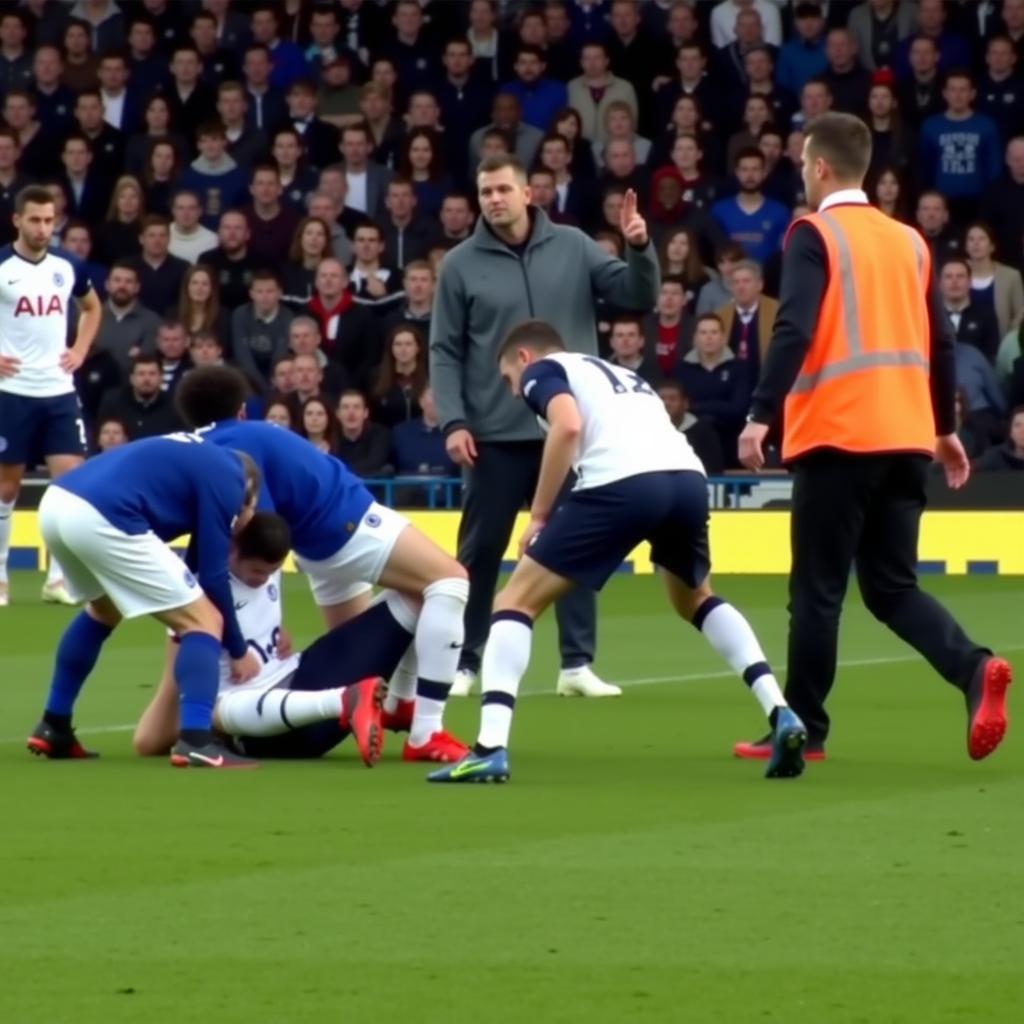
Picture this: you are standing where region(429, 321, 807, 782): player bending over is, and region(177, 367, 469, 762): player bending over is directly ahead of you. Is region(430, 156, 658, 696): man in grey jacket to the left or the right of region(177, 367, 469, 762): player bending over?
right

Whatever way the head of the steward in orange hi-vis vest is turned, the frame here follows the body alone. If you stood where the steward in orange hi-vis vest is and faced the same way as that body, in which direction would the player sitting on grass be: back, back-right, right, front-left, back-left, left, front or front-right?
front-left

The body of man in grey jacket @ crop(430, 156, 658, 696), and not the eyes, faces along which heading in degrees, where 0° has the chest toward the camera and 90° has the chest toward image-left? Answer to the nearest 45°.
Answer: approximately 0°

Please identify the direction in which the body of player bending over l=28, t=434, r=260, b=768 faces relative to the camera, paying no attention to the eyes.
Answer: to the viewer's right

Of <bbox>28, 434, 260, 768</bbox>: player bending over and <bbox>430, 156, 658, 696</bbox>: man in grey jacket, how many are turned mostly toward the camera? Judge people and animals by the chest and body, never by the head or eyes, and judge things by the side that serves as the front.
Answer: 1

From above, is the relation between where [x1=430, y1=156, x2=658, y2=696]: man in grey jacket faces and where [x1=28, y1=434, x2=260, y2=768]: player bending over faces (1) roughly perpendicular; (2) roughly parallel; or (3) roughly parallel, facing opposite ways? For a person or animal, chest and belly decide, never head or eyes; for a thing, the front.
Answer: roughly perpendicular

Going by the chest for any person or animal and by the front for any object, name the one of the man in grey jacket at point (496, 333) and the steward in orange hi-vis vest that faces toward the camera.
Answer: the man in grey jacket

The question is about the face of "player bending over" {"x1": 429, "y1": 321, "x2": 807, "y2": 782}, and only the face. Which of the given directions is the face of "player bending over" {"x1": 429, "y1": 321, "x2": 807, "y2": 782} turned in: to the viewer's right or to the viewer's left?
to the viewer's left
